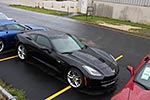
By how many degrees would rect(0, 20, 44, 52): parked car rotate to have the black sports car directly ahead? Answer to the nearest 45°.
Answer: approximately 45° to its right

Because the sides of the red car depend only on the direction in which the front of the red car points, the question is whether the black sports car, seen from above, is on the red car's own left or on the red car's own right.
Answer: on the red car's own right

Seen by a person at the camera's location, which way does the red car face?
facing the viewer and to the left of the viewer

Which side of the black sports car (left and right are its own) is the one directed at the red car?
front

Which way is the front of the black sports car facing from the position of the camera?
facing the viewer and to the right of the viewer

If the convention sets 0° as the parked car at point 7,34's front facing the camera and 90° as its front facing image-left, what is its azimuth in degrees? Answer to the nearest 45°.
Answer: approximately 270°

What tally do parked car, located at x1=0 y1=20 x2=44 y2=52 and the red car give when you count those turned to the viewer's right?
1

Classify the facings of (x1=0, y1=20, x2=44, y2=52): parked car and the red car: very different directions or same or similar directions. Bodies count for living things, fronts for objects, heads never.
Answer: very different directions

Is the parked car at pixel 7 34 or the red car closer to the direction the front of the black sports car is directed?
the red car

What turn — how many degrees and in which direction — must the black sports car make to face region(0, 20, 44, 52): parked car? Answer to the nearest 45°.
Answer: approximately 180°

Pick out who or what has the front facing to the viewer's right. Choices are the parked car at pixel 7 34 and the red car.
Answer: the parked car

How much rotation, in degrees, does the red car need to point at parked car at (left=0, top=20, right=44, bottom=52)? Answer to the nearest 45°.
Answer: approximately 90° to its right
